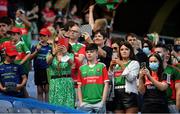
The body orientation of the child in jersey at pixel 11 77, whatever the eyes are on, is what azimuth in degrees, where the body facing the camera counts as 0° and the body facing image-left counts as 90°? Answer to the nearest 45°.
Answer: approximately 0°

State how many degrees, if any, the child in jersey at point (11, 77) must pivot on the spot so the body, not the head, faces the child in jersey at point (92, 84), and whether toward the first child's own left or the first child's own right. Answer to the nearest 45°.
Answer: approximately 45° to the first child's own left

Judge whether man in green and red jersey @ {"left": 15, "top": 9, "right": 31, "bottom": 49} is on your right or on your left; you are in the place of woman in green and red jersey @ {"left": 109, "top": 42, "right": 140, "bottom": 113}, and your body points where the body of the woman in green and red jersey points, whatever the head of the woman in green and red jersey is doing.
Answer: on your right

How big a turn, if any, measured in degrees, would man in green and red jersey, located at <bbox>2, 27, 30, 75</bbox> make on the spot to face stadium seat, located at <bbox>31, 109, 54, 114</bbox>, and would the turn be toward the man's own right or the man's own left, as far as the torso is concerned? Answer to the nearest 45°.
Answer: approximately 45° to the man's own left

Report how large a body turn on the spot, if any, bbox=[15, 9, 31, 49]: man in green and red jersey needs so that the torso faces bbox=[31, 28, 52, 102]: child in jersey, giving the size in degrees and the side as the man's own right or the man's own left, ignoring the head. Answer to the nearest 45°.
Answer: approximately 45° to the man's own left
